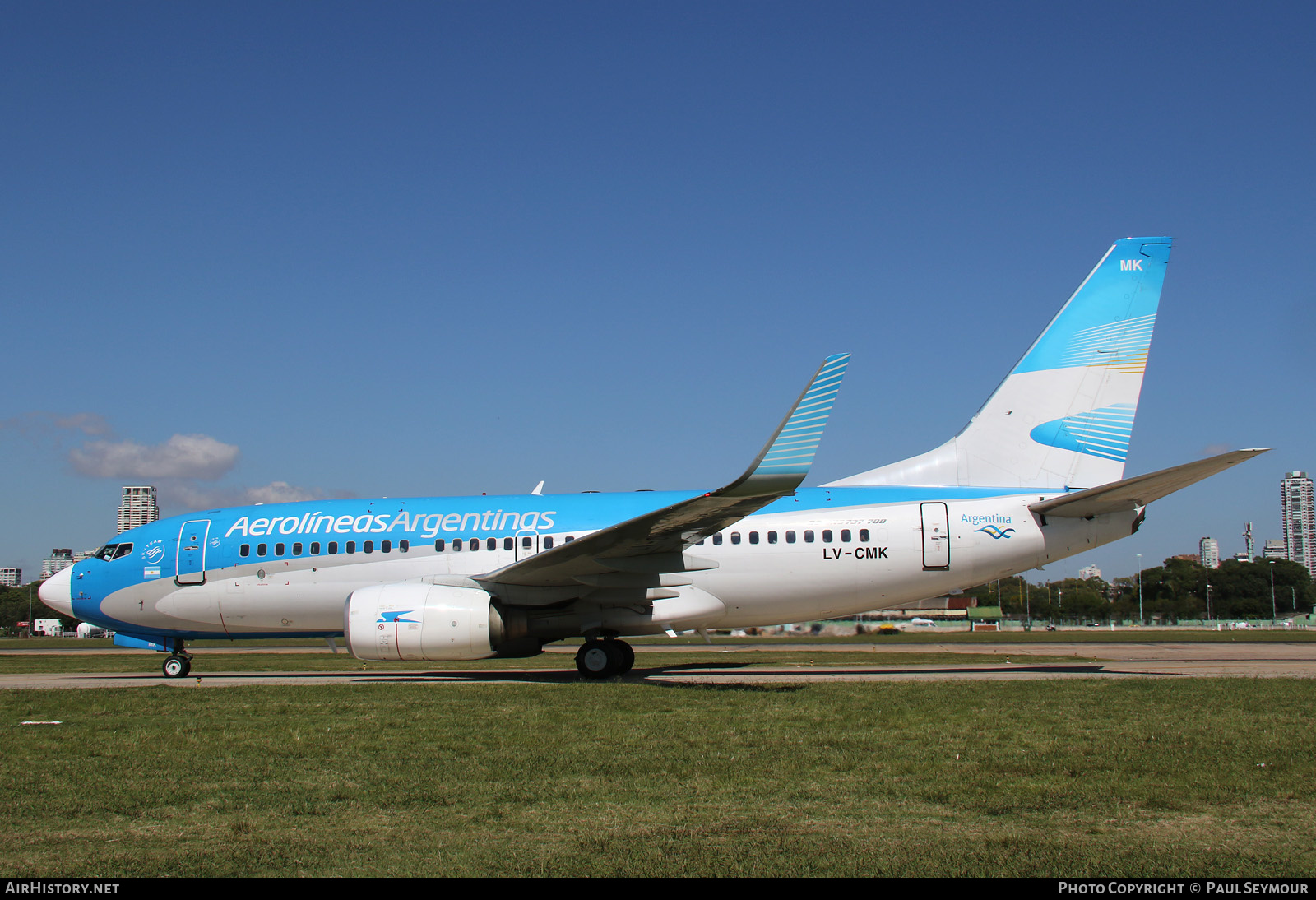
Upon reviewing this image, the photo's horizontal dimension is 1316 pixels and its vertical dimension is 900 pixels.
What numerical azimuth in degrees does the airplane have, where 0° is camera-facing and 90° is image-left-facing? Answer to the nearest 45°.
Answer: approximately 90°
